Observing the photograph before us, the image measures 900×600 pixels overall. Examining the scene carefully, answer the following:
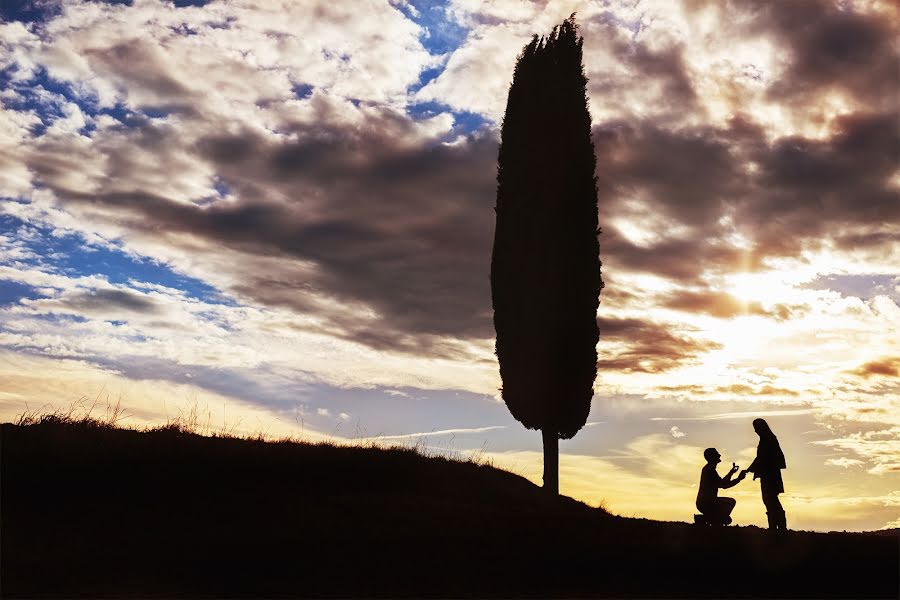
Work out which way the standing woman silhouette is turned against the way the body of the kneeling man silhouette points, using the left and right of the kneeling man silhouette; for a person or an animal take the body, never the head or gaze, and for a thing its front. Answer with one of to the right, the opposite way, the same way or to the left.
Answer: the opposite way

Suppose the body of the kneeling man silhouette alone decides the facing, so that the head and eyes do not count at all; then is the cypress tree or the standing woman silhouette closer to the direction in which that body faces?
the standing woman silhouette

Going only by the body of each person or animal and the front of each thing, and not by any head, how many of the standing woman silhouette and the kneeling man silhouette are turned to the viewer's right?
1

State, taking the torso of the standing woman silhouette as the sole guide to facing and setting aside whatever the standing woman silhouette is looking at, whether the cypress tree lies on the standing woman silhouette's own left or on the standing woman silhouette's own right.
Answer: on the standing woman silhouette's own right

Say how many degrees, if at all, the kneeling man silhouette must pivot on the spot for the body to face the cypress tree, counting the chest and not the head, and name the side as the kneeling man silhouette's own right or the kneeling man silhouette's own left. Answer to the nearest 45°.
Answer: approximately 135° to the kneeling man silhouette's own left

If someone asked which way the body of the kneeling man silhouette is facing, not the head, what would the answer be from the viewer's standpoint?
to the viewer's right

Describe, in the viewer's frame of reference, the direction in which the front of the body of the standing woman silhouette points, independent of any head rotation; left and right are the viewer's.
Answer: facing to the left of the viewer

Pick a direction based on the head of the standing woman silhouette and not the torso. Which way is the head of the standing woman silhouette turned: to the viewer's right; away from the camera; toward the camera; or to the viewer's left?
to the viewer's left

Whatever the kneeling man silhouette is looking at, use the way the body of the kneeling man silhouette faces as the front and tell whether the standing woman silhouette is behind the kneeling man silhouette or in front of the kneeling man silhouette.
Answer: in front
